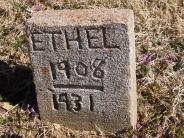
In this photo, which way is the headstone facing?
toward the camera
